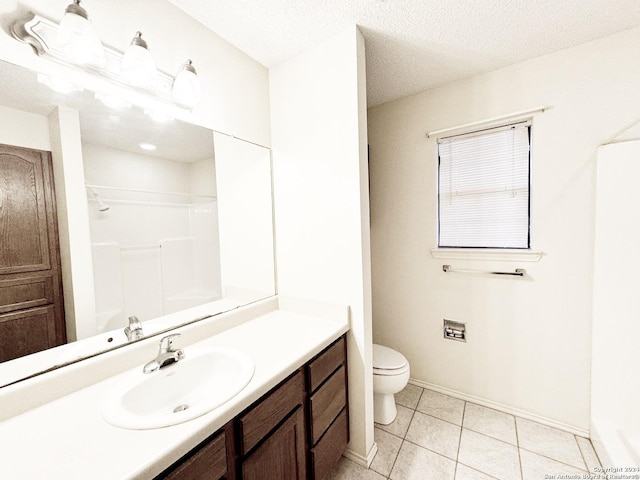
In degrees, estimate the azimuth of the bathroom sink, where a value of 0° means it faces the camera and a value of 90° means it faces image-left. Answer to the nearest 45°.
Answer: approximately 315°

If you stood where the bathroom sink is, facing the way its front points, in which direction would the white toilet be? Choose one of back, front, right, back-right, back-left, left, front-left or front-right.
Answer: front-left

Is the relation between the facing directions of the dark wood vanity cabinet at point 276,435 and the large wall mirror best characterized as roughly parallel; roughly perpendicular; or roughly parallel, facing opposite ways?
roughly parallel

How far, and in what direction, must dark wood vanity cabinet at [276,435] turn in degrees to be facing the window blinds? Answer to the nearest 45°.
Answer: approximately 45° to its left

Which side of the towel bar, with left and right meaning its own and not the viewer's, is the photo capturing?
front

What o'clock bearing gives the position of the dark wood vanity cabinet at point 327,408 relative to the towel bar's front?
The dark wood vanity cabinet is roughly at 1 o'clock from the towel bar.

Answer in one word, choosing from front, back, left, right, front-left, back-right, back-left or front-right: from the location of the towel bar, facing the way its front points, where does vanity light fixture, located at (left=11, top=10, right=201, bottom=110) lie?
front-right

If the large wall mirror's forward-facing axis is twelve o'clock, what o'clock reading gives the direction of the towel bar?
The towel bar is roughly at 11 o'clock from the large wall mirror.

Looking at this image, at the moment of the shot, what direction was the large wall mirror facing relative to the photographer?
facing the viewer and to the right of the viewer
